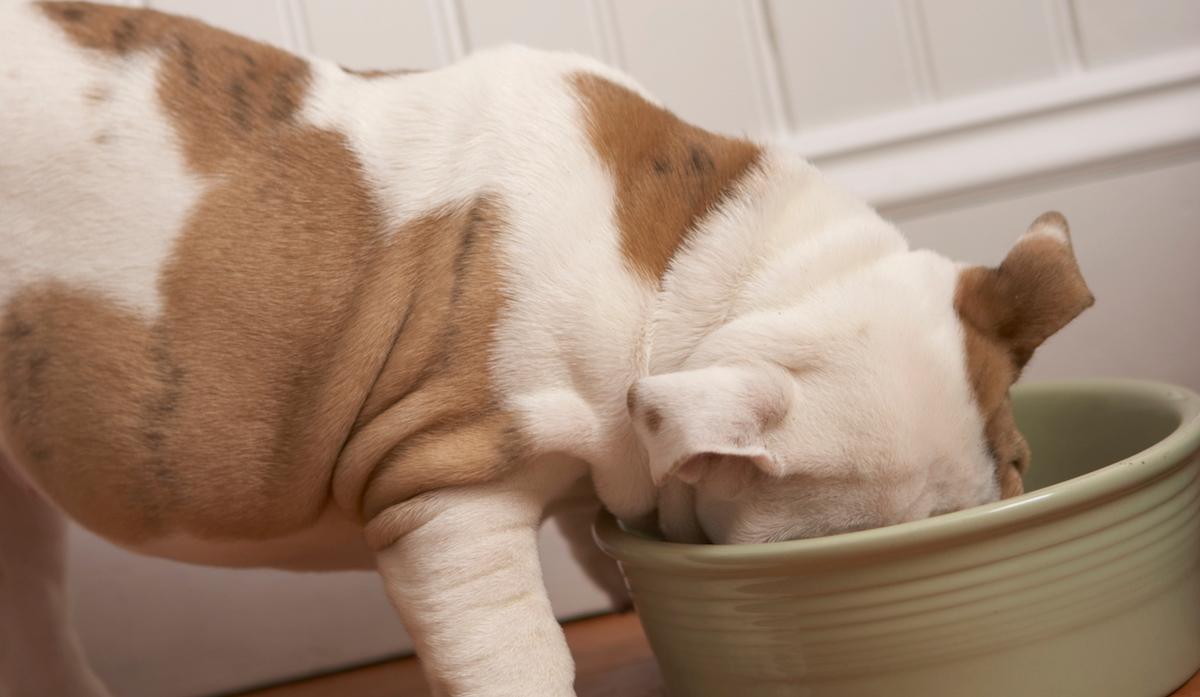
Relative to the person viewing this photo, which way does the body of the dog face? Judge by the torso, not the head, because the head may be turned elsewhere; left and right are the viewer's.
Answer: facing to the right of the viewer
